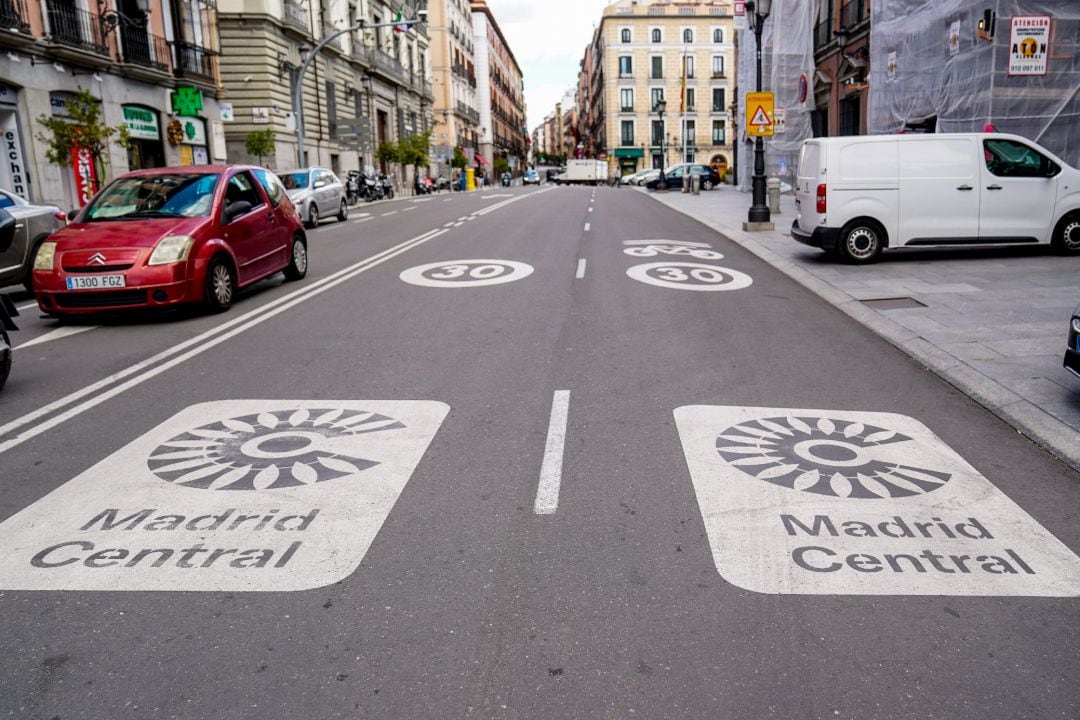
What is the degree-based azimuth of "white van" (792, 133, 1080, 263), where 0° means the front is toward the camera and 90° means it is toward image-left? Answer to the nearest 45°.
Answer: approximately 270°

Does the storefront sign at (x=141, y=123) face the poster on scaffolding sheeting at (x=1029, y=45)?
yes

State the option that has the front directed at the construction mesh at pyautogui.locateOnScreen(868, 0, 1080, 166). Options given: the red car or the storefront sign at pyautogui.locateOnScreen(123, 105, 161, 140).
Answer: the storefront sign

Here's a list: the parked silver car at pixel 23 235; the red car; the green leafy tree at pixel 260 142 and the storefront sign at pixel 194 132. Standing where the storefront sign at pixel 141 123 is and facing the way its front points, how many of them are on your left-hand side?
2

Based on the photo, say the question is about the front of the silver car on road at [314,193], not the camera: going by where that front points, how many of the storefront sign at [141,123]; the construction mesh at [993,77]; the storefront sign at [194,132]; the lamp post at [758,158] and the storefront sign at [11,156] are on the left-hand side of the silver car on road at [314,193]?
2

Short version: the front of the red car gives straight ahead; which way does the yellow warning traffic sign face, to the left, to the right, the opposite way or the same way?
the same way

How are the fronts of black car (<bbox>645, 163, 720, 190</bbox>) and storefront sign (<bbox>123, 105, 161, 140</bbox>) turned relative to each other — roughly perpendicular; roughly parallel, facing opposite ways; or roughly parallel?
roughly parallel, facing opposite ways

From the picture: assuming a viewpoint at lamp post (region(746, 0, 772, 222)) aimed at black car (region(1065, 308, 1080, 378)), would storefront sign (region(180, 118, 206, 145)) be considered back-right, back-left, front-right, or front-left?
back-right

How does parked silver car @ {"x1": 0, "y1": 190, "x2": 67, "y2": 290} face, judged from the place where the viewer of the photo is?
facing the viewer and to the left of the viewer

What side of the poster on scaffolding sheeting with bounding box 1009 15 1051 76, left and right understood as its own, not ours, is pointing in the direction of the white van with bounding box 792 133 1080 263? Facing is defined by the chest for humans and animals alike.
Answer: front

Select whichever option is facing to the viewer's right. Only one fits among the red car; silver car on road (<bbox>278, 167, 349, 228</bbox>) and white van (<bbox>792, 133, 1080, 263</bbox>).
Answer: the white van

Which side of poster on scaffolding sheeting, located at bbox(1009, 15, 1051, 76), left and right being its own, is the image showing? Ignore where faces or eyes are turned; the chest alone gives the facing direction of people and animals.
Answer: front

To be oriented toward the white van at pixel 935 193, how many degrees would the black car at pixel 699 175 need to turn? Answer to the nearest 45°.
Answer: approximately 90° to its left

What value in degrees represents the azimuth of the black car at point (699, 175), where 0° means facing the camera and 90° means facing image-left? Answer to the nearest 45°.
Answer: approximately 90°

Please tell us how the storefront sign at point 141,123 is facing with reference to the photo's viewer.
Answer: facing the viewer and to the right of the viewer
